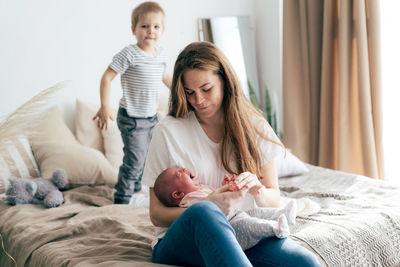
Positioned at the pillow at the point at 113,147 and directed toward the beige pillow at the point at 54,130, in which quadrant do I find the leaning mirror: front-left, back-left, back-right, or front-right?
back-right

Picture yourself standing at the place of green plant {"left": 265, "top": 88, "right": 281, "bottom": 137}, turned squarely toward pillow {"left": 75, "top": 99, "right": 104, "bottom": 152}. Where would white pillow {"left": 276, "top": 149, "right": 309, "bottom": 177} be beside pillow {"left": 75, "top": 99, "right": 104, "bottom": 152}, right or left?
left

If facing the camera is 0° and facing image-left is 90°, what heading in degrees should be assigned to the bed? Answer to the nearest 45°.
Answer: approximately 315°

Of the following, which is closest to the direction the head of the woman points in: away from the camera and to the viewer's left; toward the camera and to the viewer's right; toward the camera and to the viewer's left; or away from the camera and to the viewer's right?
toward the camera and to the viewer's left

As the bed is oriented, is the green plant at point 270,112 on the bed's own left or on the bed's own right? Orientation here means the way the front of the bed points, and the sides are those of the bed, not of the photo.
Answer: on the bed's own left
